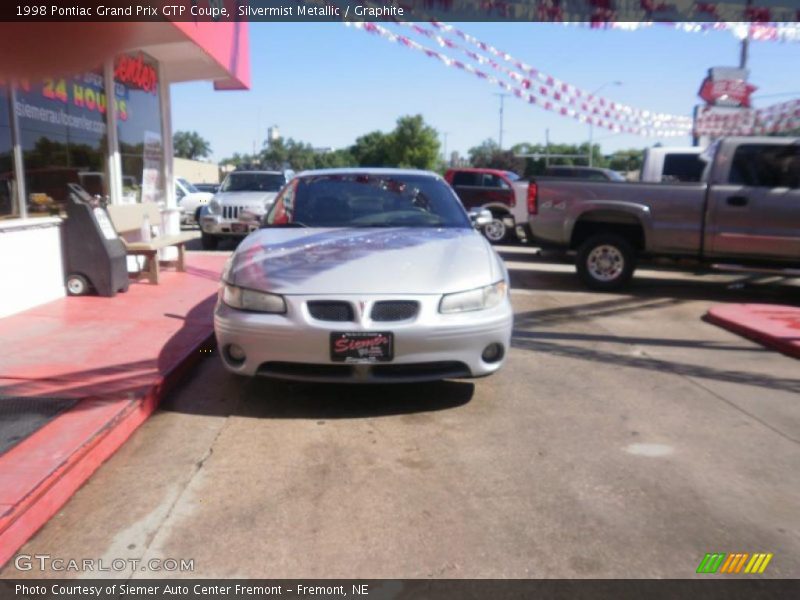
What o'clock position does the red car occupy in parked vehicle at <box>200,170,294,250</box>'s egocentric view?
The red car is roughly at 9 o'clock from the parked vehicle.

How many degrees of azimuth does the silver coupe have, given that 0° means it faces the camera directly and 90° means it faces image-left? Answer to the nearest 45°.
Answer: approximately 0°

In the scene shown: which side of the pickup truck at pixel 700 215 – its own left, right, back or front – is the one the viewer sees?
right

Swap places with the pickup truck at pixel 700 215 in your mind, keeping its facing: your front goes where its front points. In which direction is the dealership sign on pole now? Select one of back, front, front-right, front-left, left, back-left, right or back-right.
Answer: left

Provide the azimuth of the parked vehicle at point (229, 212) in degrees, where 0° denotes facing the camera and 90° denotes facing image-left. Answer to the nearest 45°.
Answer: approximately 45°

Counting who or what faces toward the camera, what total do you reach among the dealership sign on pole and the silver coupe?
2

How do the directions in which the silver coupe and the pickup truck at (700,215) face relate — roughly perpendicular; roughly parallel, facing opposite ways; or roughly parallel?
roughly perpendicular

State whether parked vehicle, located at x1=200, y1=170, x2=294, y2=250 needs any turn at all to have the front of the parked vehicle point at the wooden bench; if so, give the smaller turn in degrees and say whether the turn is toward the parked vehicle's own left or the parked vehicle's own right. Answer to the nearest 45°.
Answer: approximately 45° to the parked vehicle's own left

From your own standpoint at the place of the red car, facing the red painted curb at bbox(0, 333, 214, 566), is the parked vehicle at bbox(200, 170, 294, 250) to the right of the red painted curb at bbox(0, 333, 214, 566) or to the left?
right

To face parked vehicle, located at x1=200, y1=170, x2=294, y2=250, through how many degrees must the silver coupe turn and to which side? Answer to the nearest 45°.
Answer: approximately 180°

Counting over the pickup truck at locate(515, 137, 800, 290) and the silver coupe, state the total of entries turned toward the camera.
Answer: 1

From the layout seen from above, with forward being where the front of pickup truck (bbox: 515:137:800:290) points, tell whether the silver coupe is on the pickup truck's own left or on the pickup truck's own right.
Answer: on the pickup truck's own right
